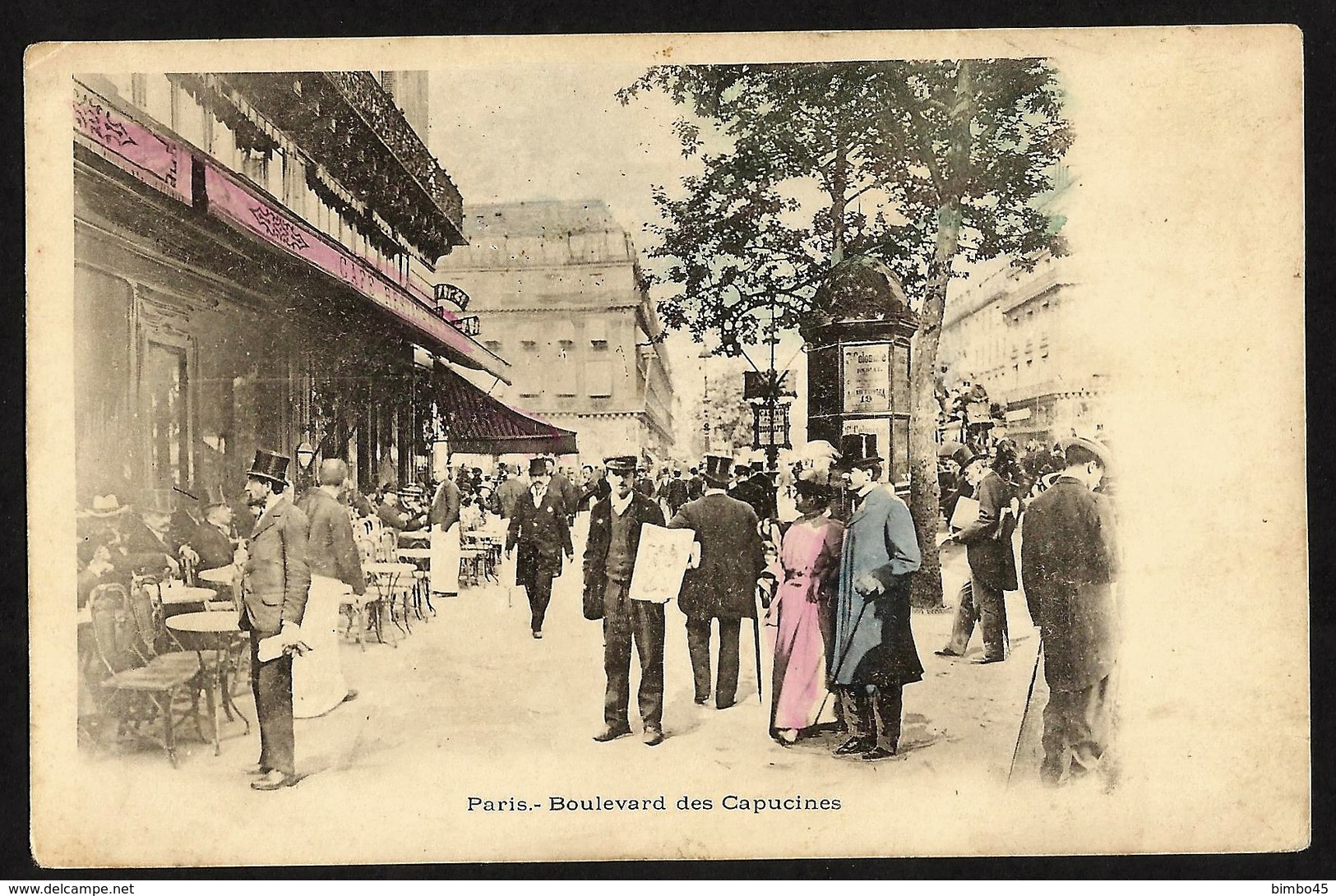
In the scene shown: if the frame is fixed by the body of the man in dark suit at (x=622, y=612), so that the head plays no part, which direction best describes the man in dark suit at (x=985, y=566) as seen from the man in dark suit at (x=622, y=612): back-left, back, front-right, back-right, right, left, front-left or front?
left

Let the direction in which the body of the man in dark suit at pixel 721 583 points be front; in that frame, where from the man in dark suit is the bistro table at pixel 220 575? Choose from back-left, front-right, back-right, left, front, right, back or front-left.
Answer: left

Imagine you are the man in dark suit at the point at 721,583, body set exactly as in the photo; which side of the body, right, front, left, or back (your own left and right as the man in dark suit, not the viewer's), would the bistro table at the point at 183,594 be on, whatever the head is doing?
left

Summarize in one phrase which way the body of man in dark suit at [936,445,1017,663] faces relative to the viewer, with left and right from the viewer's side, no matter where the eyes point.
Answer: facing to the left of the viewer

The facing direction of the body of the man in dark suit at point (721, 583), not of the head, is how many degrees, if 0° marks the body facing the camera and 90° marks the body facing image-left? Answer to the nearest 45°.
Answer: approximately 180°

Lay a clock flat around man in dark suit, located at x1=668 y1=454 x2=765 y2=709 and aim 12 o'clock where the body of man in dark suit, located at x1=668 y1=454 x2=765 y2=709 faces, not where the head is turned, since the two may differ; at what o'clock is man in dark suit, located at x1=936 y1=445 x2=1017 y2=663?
man in dark suit, located at x1=936 y1=445 x2=1017 y2=663 is roughly at 3 o'clock from man in dark suit, located at x1=668 y1=454 x2=765 y2=709.

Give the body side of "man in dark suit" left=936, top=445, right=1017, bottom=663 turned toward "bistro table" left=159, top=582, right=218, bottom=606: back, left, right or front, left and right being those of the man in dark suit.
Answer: front

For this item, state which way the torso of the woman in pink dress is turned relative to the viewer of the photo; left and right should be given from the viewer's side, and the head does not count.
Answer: facing the viewer and to the left of the viewer

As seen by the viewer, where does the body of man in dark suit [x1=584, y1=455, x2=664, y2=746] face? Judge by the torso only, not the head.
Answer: toward the camera

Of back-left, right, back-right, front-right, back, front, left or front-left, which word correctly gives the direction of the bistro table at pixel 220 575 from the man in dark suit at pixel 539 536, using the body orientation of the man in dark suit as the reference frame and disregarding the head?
right

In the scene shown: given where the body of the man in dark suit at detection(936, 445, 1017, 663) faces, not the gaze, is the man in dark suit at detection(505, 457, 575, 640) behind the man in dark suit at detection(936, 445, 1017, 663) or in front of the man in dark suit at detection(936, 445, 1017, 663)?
in front

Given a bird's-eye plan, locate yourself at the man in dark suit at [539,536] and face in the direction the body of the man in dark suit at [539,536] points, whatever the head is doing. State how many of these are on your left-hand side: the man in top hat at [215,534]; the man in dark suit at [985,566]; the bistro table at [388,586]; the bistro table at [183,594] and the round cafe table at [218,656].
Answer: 1
